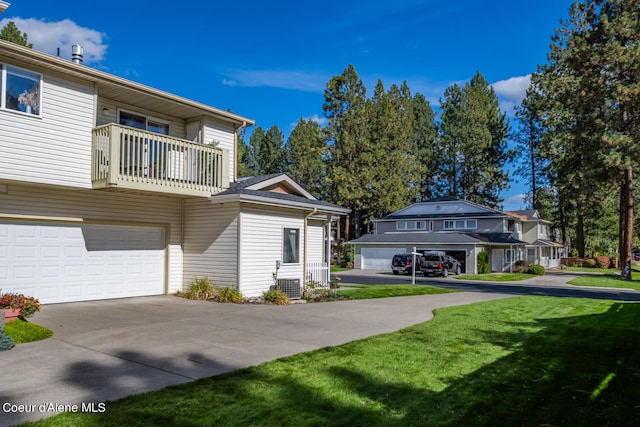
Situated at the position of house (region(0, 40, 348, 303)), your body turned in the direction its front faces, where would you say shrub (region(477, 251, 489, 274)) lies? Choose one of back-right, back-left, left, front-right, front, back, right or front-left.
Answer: left

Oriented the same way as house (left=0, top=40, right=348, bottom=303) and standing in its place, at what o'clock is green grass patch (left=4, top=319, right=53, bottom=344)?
The green grass patch is roughly at 2 o'clock from the house.

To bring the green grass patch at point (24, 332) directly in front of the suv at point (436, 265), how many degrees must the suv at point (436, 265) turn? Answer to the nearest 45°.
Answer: approximately 135° to its right

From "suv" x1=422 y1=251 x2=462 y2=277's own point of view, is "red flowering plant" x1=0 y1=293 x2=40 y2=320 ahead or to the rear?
to the rear

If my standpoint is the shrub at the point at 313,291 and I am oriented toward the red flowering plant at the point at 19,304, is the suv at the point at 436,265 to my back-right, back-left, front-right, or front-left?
back-right

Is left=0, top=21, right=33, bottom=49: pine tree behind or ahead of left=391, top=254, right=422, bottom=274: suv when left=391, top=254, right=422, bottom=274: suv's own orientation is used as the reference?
behind

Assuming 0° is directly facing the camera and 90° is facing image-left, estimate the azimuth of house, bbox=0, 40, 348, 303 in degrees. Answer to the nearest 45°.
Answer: approximately 315°

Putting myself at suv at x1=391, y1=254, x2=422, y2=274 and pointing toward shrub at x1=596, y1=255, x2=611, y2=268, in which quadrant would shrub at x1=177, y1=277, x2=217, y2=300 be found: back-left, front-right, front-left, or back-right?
back-right

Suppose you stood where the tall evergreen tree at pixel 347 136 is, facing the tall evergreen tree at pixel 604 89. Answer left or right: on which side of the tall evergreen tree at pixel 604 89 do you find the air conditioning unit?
right
